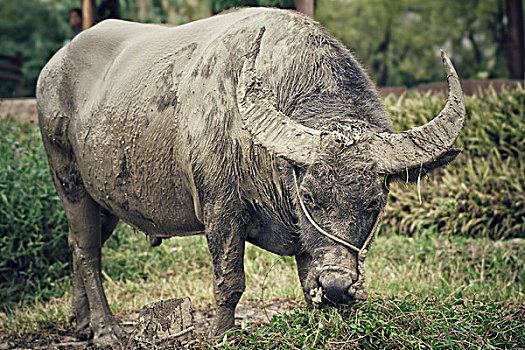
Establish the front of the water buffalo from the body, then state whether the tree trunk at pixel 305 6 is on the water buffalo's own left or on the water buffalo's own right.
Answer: on the water buffalo's own left

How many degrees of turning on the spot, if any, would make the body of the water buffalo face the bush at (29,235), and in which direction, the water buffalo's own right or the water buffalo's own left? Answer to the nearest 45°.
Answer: approximately 180°

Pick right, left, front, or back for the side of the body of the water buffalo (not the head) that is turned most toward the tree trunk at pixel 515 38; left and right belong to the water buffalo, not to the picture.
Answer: left

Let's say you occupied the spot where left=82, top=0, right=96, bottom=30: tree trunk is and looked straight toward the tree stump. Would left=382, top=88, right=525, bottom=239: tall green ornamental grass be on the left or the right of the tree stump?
left

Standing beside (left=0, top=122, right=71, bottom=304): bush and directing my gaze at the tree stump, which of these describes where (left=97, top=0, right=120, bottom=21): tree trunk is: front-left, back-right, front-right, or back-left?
back-left

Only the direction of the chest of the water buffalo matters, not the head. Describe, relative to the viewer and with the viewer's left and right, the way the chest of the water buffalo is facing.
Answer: facing the viewer and to the right of the viewer

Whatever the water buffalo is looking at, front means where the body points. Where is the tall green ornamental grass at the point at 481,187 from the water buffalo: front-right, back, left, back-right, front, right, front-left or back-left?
left

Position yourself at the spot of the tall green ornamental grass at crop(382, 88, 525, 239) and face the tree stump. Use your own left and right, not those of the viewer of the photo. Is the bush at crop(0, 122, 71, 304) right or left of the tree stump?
right

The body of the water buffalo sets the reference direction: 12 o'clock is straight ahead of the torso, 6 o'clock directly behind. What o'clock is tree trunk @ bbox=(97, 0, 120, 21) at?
The tree trunk is roughly at 7 o'clock from the water buffalo.
